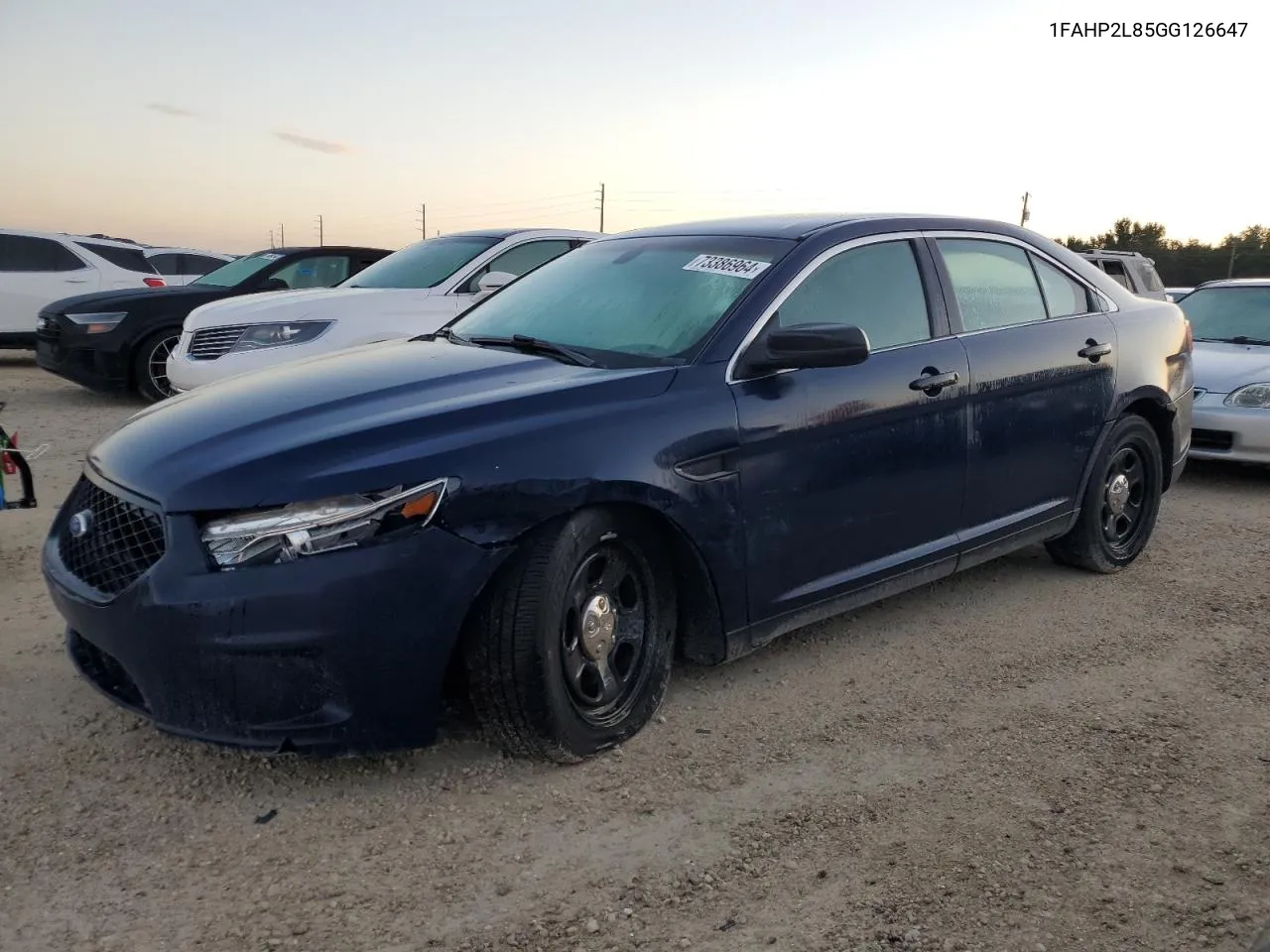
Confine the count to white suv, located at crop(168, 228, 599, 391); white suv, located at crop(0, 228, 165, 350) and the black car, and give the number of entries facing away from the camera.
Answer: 0

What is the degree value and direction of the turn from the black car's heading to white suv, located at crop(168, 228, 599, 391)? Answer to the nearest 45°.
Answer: approximately 90° to its left

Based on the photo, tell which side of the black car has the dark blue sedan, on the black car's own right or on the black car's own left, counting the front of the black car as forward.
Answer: on the black car's own left

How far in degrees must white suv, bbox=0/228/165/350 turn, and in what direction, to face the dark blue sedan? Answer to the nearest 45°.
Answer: approximately 90° to its left

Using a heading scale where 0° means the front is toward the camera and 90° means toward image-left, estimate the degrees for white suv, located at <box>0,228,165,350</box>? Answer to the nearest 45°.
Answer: approximately 90°

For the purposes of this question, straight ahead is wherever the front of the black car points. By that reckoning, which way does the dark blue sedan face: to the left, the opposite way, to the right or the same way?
the same way

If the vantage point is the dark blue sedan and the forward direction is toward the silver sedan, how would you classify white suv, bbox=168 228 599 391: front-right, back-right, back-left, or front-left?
front-left

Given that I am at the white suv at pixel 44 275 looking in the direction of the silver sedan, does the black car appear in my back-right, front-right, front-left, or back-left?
front-right

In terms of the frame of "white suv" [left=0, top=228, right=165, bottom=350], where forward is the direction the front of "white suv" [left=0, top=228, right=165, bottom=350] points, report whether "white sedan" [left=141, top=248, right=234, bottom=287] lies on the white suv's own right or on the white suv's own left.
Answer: on the white suv's own right

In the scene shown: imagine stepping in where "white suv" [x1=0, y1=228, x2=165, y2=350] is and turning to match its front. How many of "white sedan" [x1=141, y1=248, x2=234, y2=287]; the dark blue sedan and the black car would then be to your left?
2

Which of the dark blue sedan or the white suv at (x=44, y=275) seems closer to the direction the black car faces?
the dark blue sedan

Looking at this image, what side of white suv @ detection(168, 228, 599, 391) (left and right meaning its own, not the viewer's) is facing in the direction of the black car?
right

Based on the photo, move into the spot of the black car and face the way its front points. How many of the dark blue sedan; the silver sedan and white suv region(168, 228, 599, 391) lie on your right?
0

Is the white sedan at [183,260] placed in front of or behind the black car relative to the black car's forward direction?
behind

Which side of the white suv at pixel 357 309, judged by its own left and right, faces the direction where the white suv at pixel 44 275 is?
right

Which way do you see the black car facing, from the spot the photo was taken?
facing the viewer and to the left of the viewer

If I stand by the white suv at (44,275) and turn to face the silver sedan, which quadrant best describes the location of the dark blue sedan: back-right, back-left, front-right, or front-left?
front-right
